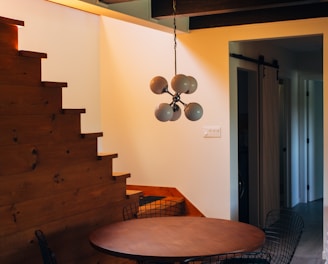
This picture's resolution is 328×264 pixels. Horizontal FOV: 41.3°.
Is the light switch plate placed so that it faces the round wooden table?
yes

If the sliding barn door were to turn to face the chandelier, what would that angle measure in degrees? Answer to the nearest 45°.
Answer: approximately 90° to its right

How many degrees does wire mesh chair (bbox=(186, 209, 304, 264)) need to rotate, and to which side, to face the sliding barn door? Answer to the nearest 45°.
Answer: approximately 135° to its right

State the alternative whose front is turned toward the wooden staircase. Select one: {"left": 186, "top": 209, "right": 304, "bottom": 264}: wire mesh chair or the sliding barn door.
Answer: the wire mesh chair

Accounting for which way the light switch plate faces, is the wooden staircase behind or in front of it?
in front

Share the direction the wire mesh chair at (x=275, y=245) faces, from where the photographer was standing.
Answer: facing the viewer and to the left of the viewer

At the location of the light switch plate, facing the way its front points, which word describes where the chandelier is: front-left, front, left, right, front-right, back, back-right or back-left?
front

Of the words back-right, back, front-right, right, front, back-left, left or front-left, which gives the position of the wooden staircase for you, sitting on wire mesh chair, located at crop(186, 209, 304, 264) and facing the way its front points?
front

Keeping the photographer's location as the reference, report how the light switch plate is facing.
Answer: facing the viewer

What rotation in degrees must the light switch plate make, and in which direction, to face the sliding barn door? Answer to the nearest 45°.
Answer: approximately 135° to its left
